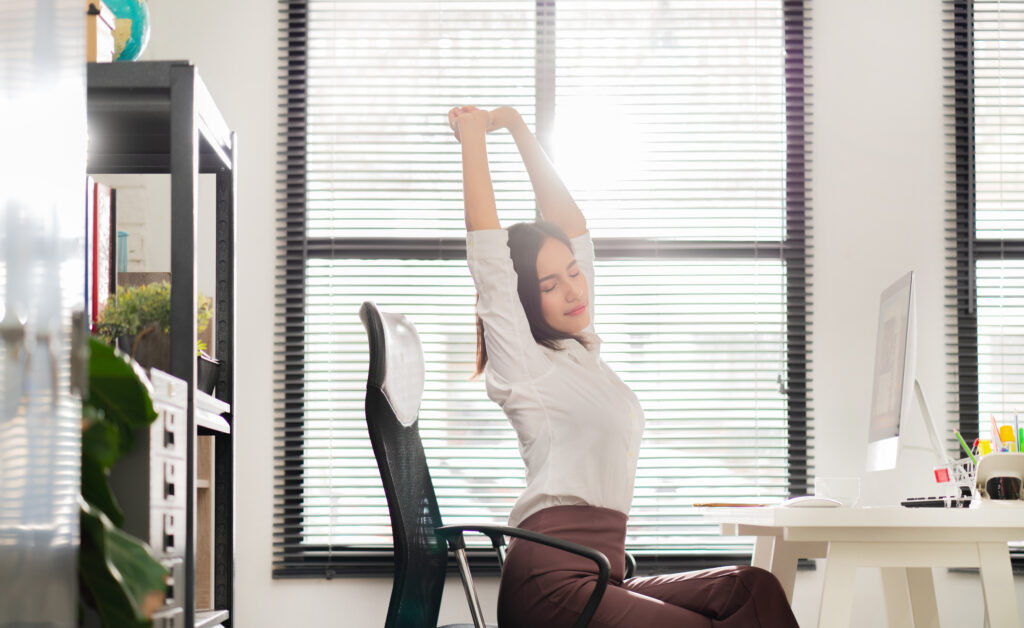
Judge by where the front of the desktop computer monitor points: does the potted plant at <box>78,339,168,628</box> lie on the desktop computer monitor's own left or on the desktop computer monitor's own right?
on the desktop computer monitor's own left

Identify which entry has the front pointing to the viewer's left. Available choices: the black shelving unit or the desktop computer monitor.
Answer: the desktop computer monitor

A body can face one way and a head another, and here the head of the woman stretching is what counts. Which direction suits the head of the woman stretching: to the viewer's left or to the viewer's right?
to the viewer's right

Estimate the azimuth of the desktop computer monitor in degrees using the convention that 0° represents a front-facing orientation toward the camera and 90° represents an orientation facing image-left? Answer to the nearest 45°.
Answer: approximately 90°

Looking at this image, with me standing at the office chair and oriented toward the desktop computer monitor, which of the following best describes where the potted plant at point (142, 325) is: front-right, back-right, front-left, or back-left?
back-right

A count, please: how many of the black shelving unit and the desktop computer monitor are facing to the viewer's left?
1
